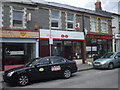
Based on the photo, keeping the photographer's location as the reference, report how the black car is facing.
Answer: facing the viewer and to the left of the viewer

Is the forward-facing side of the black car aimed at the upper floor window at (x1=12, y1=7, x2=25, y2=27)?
no

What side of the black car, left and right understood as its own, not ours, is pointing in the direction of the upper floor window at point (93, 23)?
back

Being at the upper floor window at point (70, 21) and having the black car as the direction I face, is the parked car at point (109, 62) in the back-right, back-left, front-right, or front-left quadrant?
front-left

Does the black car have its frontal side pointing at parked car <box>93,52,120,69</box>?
no

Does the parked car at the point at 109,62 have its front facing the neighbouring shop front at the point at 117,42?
no

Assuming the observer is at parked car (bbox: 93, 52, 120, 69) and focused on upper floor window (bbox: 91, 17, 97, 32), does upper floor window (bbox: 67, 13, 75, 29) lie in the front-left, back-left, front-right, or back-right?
front-left

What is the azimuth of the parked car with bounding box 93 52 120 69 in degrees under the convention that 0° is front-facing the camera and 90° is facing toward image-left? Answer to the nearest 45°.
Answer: approximately 45°

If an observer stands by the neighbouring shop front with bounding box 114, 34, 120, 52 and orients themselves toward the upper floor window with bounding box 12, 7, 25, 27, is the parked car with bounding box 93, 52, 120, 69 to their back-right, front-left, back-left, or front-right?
front-left

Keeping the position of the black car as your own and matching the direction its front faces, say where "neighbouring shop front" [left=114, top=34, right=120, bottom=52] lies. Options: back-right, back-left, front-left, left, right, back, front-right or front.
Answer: back

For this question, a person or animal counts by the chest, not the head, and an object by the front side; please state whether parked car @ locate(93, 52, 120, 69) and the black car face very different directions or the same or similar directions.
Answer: same or similar directions

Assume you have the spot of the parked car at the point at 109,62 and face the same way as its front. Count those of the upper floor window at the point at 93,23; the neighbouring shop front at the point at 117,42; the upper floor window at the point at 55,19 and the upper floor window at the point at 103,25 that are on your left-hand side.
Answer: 0

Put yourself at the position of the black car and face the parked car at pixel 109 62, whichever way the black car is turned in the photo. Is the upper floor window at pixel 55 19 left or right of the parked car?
left
